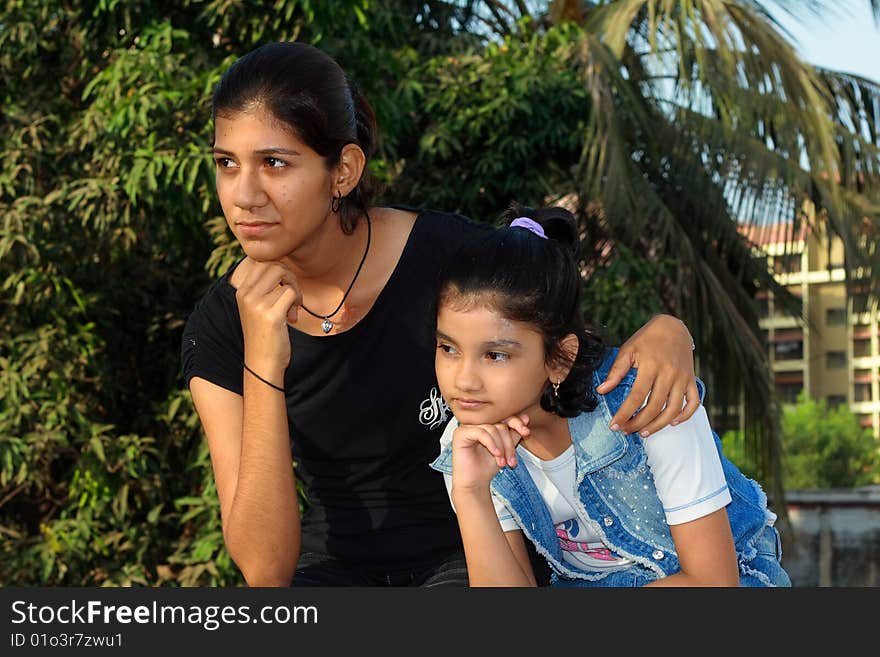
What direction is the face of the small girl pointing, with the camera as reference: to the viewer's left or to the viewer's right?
to the viewer's left

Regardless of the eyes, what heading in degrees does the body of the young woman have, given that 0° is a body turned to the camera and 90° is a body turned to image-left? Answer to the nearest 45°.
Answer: approximately 0°

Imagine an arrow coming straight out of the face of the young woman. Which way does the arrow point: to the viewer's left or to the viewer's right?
to the viewer's left

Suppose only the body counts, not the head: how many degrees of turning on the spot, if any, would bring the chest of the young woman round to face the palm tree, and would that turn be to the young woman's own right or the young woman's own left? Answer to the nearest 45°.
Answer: approximately 180°

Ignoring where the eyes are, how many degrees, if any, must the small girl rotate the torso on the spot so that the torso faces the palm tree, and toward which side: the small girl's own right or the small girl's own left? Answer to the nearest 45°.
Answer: approximately 135° to the small girl's own right
